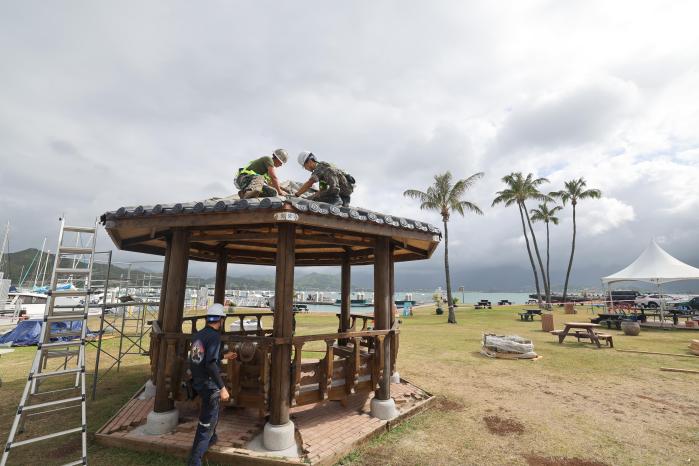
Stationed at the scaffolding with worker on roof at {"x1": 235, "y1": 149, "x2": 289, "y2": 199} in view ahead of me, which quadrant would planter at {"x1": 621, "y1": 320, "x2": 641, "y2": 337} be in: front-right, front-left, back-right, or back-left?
front-left

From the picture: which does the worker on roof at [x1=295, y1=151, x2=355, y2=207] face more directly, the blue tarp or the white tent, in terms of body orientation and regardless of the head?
the blue tarp

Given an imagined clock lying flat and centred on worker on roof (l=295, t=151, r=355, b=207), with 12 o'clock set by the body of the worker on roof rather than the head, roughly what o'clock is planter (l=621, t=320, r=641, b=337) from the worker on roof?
The planter is roughly at 5 o'clock from the worker on roof.

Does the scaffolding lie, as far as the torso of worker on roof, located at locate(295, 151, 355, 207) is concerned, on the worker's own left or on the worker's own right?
on the worker's own right

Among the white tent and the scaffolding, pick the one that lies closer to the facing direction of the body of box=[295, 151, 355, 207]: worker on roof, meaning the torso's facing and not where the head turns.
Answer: the scaffolding

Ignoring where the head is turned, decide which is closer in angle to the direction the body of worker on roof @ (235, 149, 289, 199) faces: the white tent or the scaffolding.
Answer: the white tent

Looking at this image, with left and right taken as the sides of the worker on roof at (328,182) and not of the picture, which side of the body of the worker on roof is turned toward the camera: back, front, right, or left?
left

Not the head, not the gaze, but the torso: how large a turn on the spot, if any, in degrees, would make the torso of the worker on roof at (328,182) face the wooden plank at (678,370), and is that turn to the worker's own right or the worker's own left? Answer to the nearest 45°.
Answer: approximately 180°

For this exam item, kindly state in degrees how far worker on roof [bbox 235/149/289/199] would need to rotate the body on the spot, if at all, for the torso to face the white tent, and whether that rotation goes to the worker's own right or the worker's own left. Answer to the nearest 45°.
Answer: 0° — they already face it

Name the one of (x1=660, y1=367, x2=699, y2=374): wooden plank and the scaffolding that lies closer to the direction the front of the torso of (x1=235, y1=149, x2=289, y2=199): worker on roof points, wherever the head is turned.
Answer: the wooden plank

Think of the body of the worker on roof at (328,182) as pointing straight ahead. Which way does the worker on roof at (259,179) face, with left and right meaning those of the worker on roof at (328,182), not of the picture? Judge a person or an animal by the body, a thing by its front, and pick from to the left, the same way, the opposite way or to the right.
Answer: the opposite way

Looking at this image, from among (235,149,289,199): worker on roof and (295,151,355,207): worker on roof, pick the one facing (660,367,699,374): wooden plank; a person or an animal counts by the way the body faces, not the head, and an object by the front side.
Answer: (235,149,289,199): worker on roof

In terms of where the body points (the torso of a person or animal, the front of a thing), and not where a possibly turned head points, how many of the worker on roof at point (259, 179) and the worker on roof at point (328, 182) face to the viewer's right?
1

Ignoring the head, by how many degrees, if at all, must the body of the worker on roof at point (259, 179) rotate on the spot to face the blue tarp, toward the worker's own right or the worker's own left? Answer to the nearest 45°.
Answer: approximately 135° to the worker's own left

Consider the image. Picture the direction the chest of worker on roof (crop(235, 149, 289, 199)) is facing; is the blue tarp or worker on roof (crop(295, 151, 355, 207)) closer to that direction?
the worker on roof

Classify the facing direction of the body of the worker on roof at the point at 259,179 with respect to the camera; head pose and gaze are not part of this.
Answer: to the viewer's right
